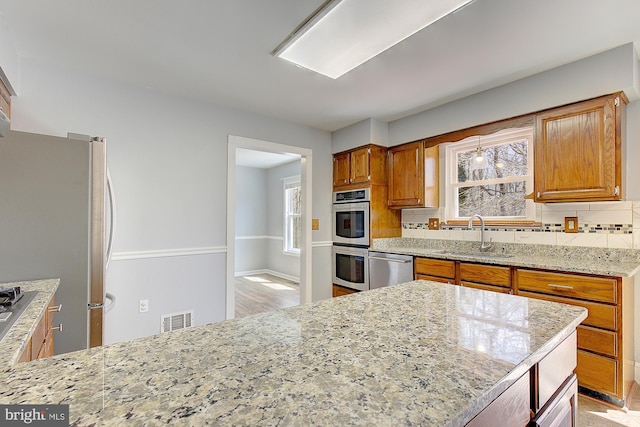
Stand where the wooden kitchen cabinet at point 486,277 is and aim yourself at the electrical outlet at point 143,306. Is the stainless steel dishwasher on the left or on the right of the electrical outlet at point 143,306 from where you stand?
right

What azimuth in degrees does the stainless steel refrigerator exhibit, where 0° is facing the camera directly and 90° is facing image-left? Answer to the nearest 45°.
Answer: approximately 270°

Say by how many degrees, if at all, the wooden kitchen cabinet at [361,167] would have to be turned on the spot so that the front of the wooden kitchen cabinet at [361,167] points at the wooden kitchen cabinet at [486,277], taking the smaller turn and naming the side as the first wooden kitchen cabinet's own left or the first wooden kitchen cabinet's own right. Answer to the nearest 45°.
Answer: approximately 90° to the first wooden kitchen cabinet's own left

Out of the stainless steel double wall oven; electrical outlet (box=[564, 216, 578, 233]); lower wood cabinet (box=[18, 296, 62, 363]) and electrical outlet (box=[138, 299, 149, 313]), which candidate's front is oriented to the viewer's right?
the lower wood cabinet

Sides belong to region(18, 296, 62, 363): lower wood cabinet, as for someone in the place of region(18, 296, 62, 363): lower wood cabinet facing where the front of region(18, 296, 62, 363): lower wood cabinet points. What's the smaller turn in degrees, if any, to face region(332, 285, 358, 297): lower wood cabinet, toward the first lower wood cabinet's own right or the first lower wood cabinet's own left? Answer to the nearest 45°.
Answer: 0° — it already faces it

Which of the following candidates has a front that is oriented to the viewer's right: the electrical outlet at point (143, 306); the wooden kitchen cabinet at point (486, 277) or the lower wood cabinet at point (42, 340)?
the lower wood cabinet

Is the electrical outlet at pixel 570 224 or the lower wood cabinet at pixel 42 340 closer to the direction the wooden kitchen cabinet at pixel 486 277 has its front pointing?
the lower wood cabinet

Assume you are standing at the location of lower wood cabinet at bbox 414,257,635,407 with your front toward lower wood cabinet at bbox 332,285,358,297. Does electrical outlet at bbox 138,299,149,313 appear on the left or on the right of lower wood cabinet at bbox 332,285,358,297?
left
